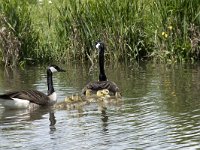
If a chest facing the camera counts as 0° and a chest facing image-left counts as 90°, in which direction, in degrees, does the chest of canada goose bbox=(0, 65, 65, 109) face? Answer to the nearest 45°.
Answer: approximately 270°
